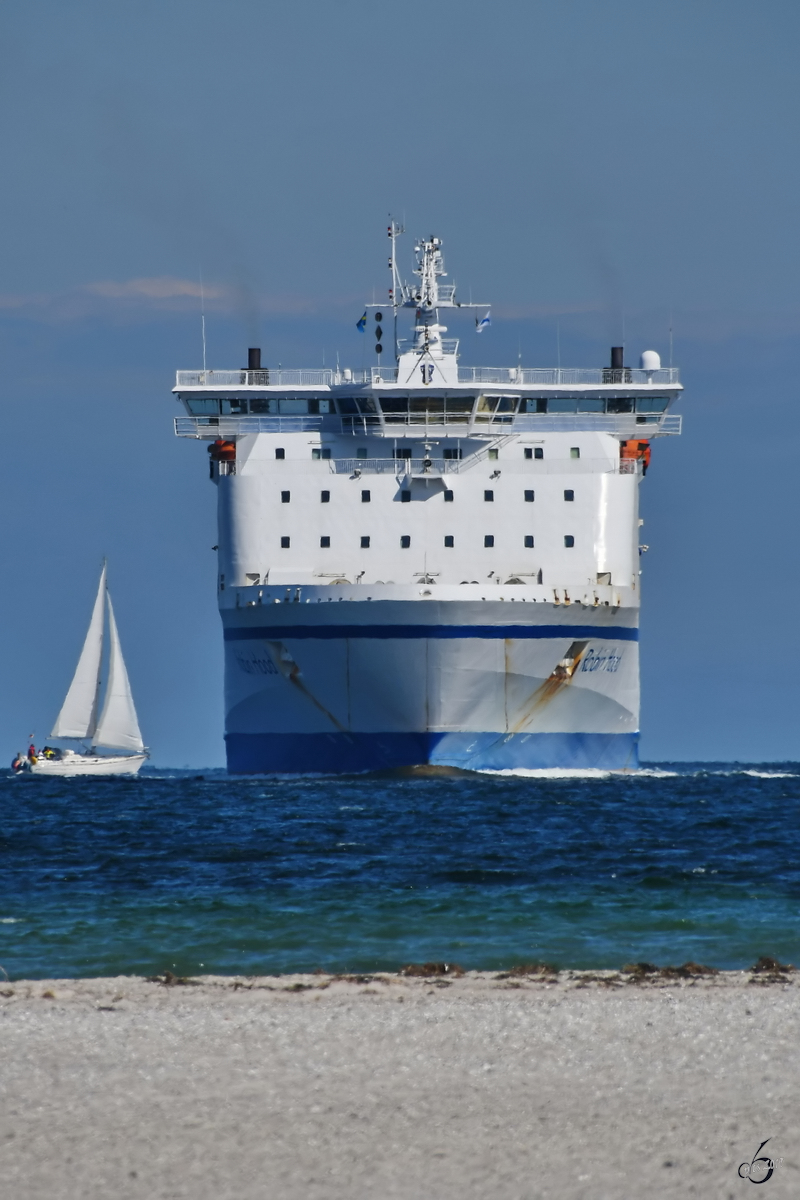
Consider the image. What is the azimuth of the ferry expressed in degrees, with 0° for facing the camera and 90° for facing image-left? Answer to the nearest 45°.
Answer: approximately 0°
